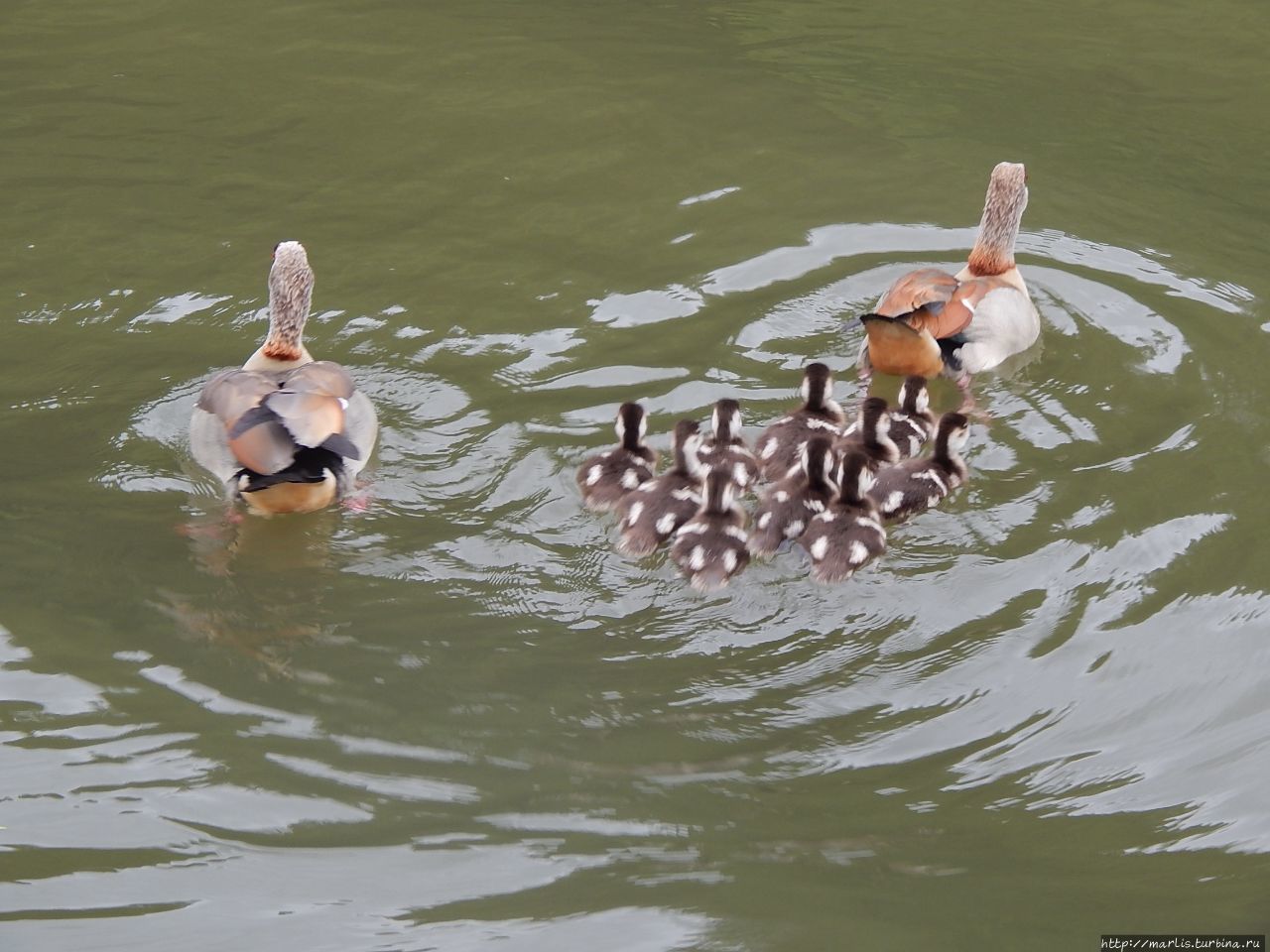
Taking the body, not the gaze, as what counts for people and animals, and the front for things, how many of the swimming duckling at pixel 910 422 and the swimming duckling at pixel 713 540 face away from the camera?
2

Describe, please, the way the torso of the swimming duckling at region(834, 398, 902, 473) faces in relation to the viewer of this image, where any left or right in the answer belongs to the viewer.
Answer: facing away from the viewer

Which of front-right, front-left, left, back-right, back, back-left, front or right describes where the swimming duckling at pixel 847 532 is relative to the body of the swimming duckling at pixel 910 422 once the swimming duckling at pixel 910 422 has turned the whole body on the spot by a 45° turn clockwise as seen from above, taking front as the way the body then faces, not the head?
back-right

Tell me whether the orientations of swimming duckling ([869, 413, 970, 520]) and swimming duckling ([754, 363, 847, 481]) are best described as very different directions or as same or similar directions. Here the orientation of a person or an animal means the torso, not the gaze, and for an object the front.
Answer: same or similar directions

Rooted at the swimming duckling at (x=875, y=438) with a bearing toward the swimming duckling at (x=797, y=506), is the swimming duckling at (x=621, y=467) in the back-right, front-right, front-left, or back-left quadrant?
front-right

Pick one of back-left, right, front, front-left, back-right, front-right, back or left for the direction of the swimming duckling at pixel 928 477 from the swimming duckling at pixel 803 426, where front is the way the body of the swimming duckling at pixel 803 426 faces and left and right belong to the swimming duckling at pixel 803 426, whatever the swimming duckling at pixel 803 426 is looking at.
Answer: right

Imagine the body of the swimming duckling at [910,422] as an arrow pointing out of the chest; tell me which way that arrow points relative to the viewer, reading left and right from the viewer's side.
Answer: facing away from the viewer

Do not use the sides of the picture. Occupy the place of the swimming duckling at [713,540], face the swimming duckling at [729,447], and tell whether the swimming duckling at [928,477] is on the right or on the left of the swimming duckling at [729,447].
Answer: right

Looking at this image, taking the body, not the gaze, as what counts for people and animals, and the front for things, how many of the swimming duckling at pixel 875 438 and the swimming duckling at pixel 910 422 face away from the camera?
2

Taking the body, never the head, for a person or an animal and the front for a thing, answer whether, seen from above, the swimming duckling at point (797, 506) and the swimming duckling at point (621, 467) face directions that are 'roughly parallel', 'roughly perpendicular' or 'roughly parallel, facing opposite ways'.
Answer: roughly parallel

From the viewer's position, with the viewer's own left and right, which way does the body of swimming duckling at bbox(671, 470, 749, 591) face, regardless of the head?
facing away from the viewer

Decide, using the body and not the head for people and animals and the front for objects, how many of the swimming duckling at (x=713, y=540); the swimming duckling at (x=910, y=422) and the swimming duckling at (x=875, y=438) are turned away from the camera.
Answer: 3

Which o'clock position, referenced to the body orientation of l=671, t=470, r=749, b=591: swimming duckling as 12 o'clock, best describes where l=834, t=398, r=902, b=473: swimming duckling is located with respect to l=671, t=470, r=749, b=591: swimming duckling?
l=834, t=398, r=902, b=473: swimming duckling is roughly at 1 o'clock from l=671, t=470, r=749, b=591: swimming duckling.

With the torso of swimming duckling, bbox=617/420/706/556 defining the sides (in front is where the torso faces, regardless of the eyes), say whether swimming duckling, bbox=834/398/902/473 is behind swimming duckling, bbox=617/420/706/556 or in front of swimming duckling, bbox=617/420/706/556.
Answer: in front
